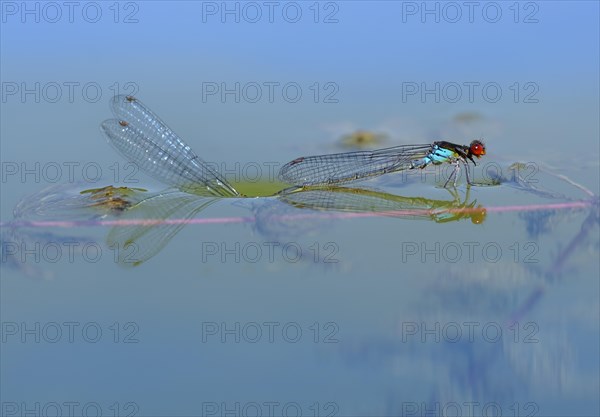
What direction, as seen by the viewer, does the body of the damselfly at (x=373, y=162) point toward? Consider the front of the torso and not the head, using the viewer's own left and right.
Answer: facing to the right of the viewer
